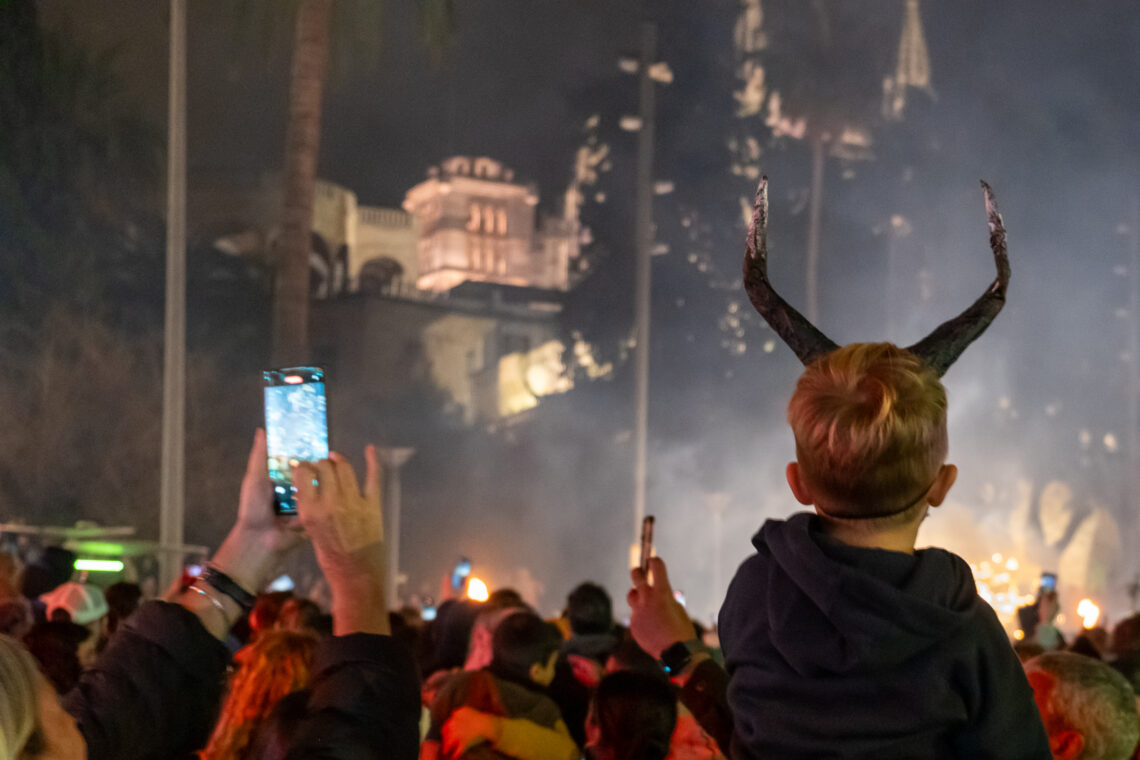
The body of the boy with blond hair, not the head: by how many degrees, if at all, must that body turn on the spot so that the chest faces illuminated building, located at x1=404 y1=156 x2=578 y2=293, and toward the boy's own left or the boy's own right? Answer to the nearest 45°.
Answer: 0° — they already face it

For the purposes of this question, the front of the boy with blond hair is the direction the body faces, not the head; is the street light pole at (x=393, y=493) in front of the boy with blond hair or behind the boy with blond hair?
in front

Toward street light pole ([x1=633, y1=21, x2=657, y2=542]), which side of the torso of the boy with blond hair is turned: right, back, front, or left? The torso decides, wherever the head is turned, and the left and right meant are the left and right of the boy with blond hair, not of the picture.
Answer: front

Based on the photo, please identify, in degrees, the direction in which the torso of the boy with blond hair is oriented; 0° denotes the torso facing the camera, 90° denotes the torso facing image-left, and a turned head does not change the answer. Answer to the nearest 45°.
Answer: approximately 180°

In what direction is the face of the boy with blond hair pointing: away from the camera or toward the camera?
away from the camera

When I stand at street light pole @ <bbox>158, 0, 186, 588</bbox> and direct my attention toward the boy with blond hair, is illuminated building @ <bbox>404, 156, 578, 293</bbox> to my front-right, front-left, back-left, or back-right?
back-left

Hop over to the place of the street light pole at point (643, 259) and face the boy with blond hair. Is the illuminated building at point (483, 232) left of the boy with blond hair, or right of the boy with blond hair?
right

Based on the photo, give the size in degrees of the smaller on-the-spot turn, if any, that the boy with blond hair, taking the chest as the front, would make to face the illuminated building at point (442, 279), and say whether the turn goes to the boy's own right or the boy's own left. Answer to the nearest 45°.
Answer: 0° — they already face it
